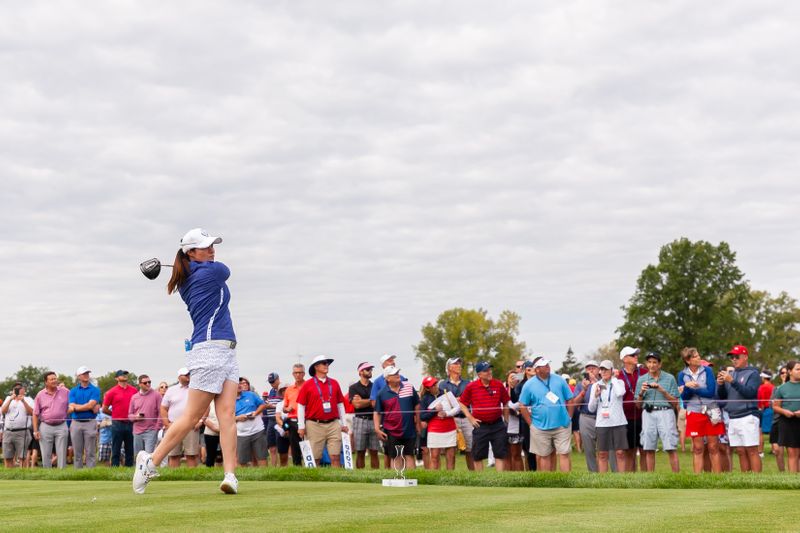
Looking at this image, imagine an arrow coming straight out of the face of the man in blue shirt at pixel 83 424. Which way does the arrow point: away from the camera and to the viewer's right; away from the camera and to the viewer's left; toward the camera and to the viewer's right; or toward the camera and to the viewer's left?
toward the camera and to the viewer's right

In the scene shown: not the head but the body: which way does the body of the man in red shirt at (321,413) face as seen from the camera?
toward the camera

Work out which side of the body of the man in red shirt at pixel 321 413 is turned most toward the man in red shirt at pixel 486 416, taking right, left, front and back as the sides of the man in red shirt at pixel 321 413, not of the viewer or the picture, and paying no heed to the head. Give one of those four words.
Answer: left

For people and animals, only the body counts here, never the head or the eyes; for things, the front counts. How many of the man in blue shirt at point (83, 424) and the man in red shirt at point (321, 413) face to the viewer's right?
0

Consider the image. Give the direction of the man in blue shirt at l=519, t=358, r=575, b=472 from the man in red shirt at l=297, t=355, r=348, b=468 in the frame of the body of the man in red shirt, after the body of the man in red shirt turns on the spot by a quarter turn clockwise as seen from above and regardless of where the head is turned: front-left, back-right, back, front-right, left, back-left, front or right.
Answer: back

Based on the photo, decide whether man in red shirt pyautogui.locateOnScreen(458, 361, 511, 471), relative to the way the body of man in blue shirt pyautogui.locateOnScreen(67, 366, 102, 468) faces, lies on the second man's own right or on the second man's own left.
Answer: on the second man's own left

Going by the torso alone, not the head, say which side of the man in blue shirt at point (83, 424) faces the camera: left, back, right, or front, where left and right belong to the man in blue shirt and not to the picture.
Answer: front

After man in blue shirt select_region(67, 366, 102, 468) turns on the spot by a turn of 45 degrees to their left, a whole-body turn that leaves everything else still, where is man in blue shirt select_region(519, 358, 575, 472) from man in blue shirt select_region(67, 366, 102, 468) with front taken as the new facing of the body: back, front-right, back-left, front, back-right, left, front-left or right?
front

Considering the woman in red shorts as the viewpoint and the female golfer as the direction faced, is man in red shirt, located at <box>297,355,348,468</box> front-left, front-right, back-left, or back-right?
front-right

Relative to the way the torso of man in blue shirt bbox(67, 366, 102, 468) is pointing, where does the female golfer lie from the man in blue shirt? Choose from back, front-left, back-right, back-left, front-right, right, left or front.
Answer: front

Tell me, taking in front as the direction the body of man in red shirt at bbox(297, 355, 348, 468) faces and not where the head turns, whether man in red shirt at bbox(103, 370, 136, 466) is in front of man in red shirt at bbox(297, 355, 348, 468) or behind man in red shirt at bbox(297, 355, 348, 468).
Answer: behind

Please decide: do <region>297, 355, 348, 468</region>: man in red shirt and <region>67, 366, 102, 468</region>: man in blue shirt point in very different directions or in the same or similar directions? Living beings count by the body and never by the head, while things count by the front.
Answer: same or similar directions
